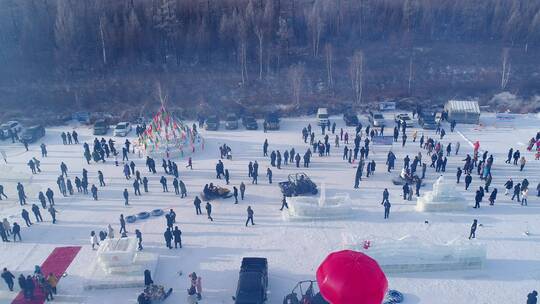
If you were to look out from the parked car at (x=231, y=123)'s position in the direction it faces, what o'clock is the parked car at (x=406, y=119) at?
the parked car at (x=406, y=119) is roughly at 9 o'clock from the parked car at (x=231, y=123).

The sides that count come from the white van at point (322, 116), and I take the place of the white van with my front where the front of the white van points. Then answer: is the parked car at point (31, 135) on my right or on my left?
on my right

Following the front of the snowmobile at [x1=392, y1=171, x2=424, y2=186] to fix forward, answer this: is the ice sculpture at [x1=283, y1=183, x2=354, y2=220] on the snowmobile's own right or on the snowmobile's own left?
on the snowmobile's own left

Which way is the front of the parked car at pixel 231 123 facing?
toward the camera

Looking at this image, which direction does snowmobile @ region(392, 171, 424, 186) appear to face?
to the viewer's left

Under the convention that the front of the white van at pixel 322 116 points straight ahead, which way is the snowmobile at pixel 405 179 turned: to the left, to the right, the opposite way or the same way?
to the right

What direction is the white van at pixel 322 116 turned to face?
toward the camera

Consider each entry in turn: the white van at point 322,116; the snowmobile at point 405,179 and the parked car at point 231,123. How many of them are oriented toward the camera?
2

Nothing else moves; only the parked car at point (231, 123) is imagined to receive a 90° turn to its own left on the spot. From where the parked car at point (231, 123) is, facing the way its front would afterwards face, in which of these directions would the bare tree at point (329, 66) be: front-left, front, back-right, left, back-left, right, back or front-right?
front-left

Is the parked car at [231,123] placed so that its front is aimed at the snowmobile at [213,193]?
yes

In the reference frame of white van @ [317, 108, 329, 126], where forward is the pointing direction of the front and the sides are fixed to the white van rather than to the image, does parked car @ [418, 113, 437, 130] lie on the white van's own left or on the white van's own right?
on the white van's own left

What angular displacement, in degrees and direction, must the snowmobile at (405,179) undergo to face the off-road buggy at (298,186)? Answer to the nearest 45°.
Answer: approximately 45° to its left

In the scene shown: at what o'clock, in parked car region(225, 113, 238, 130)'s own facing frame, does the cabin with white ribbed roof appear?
The cabin with white ribbed roof is roughly at 9 o'clock from the parked car.
